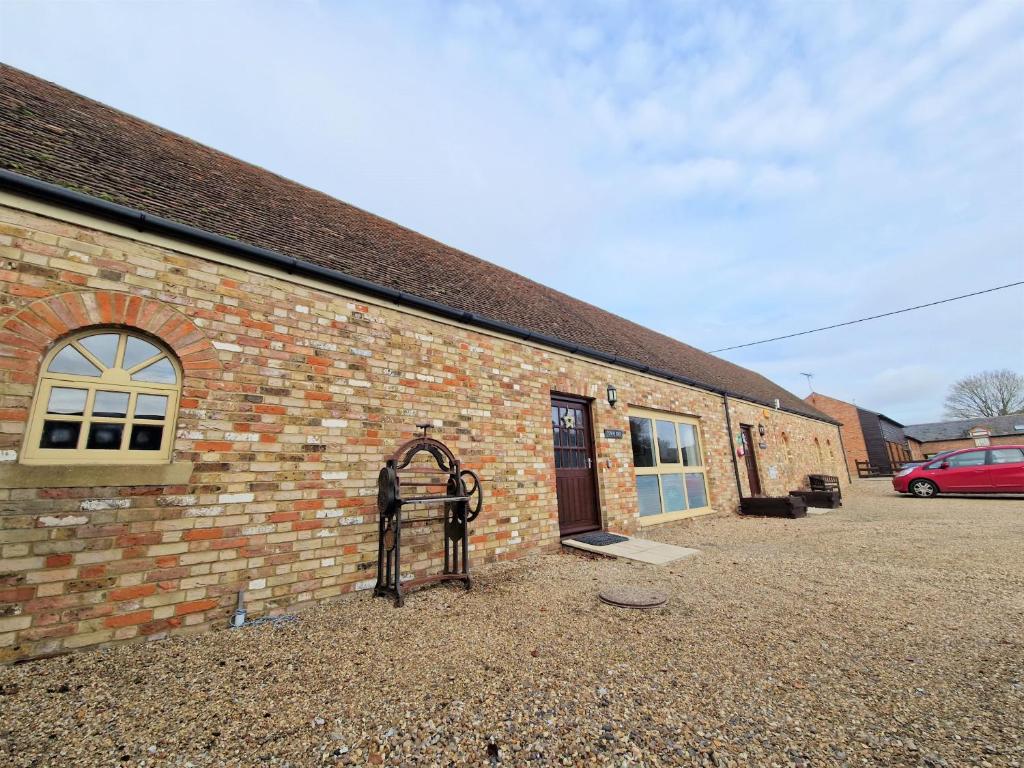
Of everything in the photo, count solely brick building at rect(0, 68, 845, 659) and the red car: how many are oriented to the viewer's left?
1

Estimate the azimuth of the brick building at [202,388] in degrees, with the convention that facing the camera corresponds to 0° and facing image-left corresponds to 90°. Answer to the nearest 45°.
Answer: approximately 315°

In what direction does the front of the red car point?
to the viewer's left

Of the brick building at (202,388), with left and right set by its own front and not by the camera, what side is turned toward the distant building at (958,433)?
left

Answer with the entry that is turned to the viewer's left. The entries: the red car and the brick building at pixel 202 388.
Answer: the red car
